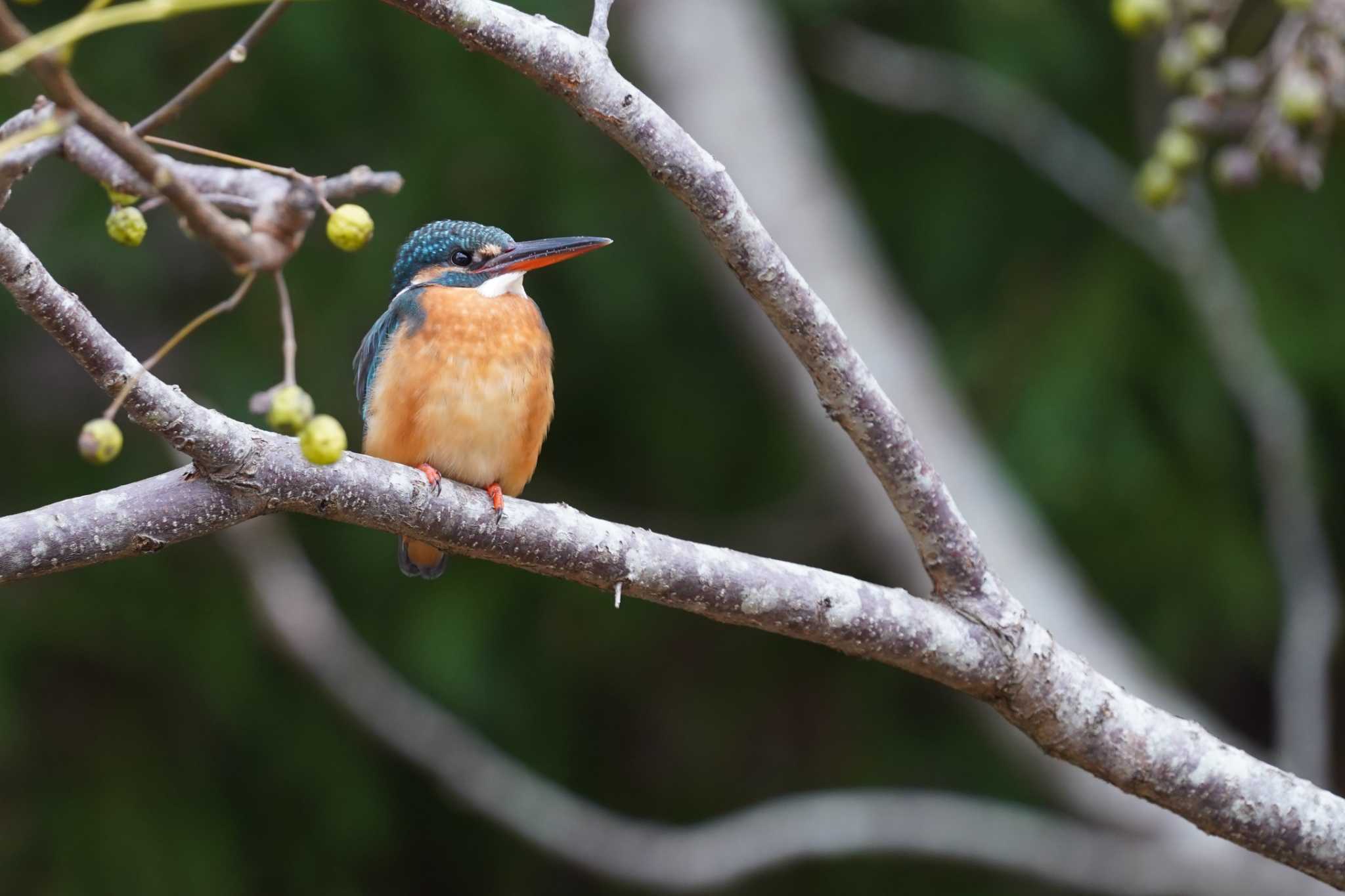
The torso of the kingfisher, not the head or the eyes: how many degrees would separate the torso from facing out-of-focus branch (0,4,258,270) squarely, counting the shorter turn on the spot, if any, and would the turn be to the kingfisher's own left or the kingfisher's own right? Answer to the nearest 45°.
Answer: approximately 45° to the kingfisher's own right

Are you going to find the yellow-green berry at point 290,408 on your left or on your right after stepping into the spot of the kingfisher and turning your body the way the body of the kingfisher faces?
on your right

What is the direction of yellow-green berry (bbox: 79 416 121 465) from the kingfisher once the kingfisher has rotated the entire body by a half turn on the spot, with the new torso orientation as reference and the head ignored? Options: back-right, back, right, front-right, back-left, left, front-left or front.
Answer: back-left

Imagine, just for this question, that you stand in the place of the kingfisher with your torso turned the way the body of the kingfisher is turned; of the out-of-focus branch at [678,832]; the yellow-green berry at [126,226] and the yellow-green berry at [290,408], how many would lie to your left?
1

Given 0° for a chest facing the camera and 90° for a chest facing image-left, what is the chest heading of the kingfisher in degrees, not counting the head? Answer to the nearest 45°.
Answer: approximately 315°

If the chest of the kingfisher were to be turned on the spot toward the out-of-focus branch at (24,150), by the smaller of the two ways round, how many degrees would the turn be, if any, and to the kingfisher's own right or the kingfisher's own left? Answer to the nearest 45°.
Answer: approximately 90° to the kingfisher's own right

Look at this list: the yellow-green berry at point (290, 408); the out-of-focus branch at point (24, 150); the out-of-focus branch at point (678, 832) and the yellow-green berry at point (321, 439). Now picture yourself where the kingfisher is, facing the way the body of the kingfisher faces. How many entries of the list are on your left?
1

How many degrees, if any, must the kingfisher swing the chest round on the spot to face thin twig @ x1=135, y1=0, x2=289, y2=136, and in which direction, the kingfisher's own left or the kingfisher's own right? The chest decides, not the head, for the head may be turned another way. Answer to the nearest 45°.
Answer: approximately 45° to the kingfisher's own right

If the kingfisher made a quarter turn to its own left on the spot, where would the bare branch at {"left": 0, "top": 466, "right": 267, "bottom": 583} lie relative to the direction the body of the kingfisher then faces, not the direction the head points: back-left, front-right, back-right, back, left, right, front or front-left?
back-right
